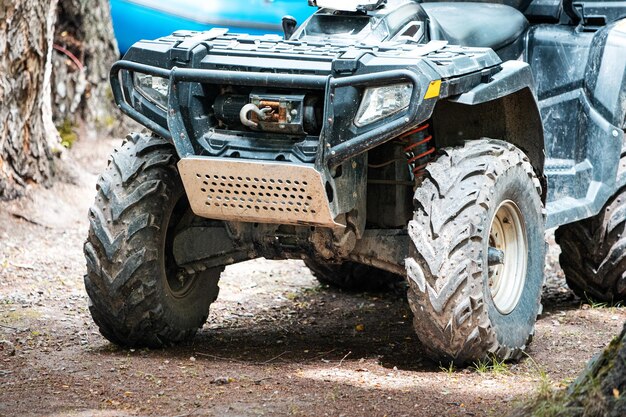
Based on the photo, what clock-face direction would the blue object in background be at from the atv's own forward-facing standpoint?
The blue object in background is roughly at 4 o'clock from the atv.

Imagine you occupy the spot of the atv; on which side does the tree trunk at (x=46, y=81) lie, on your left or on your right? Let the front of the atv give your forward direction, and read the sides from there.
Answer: on your right

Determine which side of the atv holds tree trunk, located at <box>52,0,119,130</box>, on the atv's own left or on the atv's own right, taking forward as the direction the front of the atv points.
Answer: on the atv's own right

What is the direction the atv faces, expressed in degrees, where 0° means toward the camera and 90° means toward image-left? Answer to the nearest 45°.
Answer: approximately 45°
